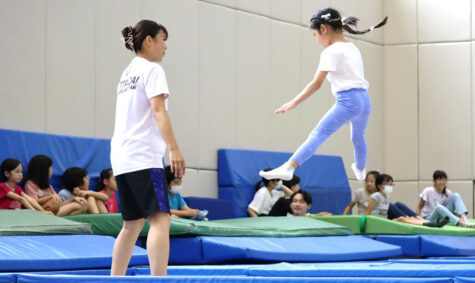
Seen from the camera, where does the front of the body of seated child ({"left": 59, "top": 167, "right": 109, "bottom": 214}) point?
to the viewer's right

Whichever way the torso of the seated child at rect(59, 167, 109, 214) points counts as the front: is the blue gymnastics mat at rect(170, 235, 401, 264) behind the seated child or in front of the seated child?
in front

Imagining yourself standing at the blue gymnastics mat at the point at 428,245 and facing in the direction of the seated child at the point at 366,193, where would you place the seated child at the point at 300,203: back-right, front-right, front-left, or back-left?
front-left

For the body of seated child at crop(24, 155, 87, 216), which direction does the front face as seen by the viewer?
to the viewer's right

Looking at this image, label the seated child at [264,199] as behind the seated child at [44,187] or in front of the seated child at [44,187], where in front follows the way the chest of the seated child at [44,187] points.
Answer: in front

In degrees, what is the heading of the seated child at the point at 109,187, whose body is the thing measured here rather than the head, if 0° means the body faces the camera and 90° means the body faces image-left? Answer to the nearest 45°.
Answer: approximately 270°
